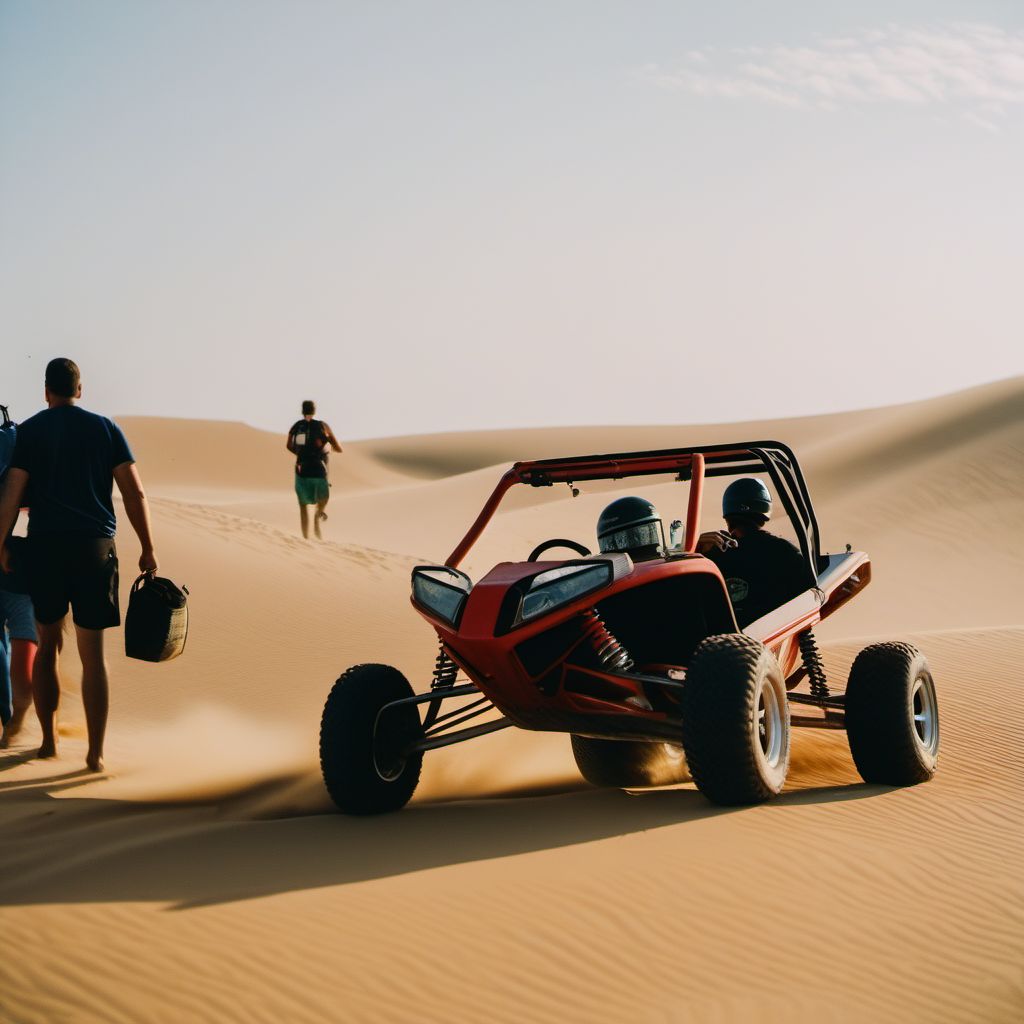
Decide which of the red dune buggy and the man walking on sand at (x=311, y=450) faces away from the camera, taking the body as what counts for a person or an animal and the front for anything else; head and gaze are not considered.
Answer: the man walking on sand

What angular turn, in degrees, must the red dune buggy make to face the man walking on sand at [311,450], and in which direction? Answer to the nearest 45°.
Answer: approximately 135° to its right

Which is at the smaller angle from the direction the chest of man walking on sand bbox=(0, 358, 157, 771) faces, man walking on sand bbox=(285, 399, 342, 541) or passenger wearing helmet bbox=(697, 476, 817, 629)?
the man walking on sand

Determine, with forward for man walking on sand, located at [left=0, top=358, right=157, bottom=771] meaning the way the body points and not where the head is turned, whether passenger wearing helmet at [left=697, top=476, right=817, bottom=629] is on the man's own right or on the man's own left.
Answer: on the man's own right

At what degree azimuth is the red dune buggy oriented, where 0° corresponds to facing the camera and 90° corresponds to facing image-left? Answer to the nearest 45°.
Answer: approximately 45°

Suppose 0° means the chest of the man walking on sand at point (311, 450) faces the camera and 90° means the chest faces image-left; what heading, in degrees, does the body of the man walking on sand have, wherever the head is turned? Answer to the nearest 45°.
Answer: approximately 180°

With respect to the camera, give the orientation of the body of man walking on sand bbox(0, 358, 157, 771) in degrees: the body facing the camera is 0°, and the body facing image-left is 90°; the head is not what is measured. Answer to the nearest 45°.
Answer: approximately 180°

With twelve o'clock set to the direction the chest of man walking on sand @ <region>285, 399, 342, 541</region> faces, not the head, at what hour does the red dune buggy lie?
The red dune buggy is roughly at 6 o'clock from the man walking on sand.

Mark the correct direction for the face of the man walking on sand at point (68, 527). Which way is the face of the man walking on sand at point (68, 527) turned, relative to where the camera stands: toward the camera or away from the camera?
away from the camera
